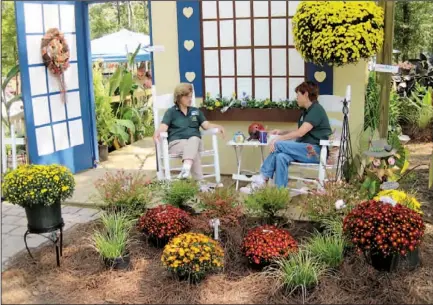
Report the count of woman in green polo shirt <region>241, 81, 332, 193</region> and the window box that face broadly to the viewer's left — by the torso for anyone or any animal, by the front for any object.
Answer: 1

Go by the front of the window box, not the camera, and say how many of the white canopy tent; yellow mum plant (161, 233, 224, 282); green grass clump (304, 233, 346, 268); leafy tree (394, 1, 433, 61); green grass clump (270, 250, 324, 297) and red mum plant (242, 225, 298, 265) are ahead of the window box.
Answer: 4

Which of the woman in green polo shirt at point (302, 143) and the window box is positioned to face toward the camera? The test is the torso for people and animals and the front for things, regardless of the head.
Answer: the window box

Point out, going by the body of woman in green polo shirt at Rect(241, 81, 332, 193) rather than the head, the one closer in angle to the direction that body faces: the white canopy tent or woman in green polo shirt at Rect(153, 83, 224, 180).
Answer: the woman in green polo shirt

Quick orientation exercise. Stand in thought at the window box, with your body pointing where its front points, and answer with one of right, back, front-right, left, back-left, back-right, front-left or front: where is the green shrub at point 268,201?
front

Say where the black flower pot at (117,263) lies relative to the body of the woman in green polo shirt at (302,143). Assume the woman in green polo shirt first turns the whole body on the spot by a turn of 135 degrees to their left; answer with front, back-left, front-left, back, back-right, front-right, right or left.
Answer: right

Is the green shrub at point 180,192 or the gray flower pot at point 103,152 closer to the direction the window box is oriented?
the green shrub

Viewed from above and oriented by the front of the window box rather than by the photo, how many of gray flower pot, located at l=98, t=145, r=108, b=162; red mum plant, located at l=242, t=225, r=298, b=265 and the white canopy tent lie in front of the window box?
1

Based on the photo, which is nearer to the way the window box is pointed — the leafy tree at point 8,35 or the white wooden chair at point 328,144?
the white wooden chair

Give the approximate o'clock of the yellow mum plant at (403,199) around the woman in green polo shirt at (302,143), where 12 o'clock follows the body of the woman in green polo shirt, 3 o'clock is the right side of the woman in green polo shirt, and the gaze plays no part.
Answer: The yellow mum plant is roughly at 8 o'clock from the woman in green polo shirt.

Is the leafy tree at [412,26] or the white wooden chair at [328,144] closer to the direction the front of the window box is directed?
the white wooden chair

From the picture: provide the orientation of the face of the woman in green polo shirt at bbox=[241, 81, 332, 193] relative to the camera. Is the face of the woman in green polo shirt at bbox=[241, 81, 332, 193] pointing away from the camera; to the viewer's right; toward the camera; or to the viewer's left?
to the viewer's left

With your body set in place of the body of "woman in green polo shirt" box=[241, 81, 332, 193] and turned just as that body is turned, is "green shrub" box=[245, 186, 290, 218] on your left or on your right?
on your left

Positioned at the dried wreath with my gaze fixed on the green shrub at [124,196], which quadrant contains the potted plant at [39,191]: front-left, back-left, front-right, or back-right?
front-right

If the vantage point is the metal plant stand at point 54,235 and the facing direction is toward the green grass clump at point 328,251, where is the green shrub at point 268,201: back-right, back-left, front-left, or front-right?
front-left

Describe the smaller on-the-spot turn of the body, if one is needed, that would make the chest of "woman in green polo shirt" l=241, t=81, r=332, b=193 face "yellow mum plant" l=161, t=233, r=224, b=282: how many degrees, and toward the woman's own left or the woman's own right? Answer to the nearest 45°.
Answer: approximately 45° to the woman's own left

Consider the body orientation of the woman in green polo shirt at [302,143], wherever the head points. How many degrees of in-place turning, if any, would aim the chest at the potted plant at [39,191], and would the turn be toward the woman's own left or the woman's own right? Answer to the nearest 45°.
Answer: approximately 45° to the woman's own left

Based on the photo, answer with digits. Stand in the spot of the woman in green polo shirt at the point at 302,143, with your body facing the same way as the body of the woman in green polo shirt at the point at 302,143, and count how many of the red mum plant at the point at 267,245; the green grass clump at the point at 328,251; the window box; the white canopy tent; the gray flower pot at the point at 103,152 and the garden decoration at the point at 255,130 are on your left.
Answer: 2

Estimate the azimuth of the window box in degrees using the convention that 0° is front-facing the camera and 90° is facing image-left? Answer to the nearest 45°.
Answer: approximately 0°

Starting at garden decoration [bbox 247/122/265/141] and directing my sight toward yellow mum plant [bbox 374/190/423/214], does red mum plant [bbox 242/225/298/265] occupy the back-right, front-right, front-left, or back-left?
front-right

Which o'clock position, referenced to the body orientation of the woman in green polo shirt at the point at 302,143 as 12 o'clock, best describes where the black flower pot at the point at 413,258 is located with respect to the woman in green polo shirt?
The black flower pot is roughly at 8 o'clock from the woman in green polo shirt.

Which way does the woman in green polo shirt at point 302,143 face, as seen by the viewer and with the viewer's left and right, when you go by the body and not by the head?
facing to the left of the viewer
